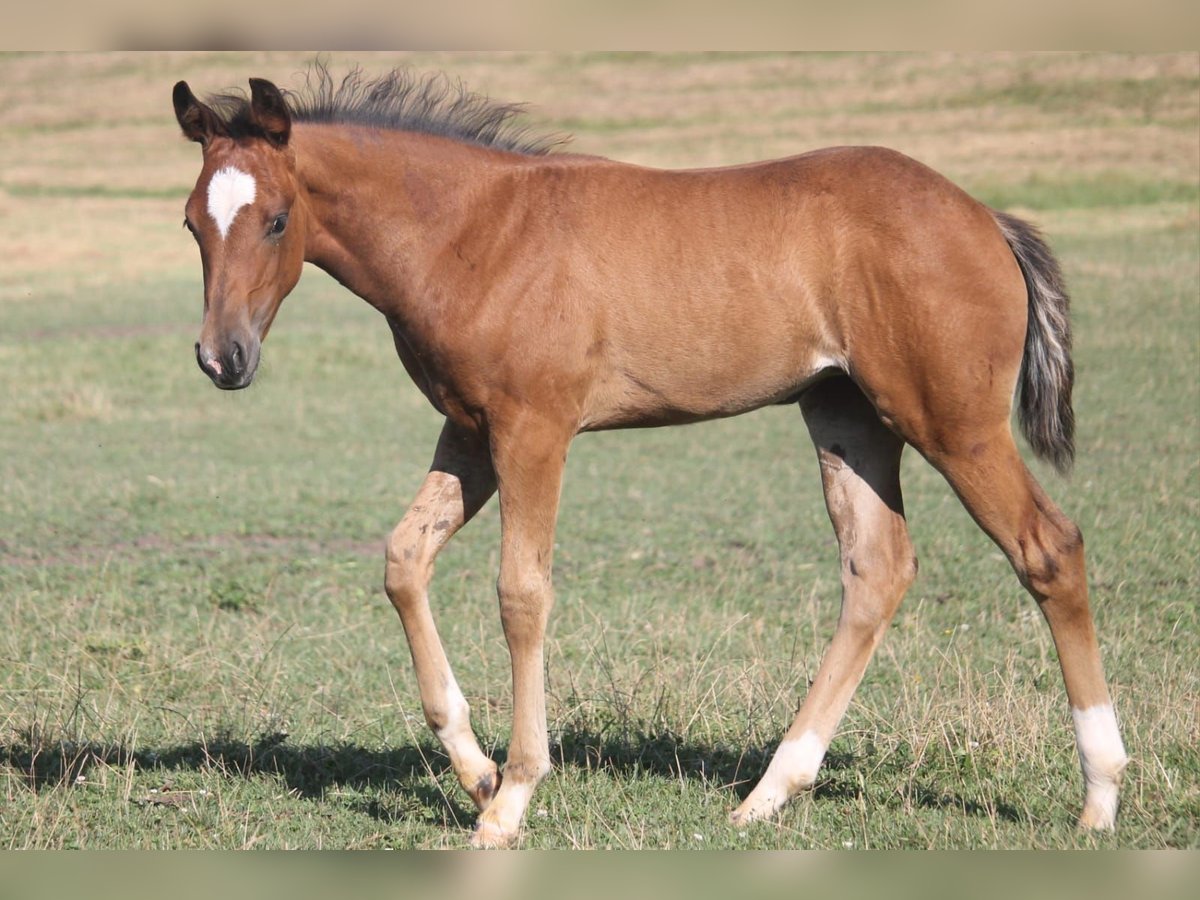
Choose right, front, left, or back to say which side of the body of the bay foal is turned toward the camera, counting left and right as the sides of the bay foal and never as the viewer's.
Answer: left
